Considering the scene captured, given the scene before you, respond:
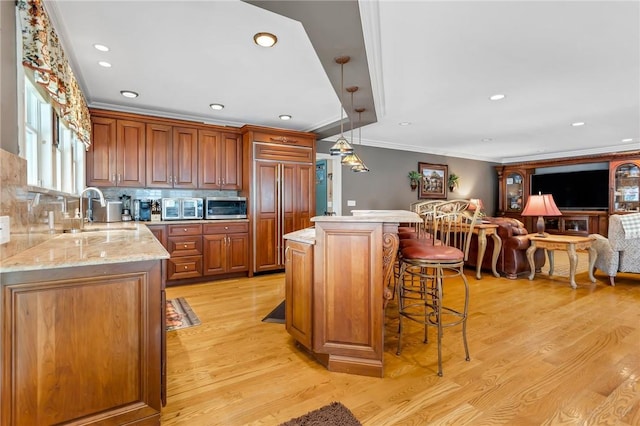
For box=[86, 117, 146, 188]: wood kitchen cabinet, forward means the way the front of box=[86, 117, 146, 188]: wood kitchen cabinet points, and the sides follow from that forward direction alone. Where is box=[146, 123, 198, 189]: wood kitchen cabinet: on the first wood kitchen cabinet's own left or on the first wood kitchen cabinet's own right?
on the first wood kitchen cabinet's own left

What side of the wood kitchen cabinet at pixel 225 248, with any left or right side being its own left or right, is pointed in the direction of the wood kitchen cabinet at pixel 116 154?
right

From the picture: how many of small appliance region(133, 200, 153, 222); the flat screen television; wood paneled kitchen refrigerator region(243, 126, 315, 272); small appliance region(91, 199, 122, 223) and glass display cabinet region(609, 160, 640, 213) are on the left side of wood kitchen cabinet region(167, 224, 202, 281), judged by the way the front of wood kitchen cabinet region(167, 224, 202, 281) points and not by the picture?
3

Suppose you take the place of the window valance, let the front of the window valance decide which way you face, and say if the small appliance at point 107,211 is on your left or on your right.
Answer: on your left

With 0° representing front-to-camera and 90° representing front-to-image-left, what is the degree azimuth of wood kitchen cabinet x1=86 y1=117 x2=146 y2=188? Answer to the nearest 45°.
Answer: approximately 0°

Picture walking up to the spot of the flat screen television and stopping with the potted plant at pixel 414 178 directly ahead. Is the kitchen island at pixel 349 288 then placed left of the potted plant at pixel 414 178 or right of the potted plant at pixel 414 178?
left

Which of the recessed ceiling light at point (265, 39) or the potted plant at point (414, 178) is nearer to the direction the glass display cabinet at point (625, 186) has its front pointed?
the recessed ceiling light
